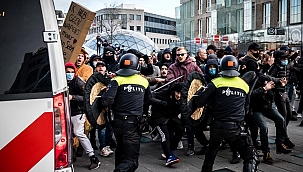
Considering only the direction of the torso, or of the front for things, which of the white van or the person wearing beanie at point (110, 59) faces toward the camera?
the person wearing beanie

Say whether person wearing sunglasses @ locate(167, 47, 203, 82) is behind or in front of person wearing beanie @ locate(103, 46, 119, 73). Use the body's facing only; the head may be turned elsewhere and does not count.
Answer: in front

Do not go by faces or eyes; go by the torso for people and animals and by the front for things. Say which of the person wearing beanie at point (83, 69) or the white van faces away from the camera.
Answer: the white van

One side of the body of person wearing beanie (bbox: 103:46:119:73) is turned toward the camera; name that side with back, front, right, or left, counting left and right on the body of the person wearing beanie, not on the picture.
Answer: front

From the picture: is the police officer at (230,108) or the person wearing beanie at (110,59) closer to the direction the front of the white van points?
the person wearing beanie

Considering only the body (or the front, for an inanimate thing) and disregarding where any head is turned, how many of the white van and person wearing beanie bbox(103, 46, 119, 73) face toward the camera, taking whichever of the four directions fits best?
1

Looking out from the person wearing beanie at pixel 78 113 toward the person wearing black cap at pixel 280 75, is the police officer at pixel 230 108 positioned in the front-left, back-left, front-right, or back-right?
front-right

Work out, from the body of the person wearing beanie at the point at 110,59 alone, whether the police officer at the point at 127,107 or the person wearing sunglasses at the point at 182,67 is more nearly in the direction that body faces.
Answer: the police officer

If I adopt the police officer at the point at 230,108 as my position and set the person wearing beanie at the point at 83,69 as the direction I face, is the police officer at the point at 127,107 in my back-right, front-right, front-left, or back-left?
front-left

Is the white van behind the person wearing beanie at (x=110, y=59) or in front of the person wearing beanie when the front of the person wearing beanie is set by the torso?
in front

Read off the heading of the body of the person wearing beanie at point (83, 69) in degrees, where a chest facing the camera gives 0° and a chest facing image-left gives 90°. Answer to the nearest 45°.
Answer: approximately 45°

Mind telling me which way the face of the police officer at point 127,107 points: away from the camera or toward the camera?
away from the camera

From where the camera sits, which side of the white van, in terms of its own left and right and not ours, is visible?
back

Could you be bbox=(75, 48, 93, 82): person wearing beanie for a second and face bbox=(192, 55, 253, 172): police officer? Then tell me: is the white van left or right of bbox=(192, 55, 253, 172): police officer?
right

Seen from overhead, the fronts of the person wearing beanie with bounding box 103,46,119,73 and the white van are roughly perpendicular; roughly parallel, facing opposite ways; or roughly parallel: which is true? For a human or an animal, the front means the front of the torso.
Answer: roughly parallel, facing opposite ways

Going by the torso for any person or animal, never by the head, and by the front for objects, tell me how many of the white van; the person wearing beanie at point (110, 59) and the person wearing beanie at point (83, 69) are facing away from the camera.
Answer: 1

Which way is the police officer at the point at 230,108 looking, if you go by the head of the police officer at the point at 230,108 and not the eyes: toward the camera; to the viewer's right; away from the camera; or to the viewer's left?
away from the camera

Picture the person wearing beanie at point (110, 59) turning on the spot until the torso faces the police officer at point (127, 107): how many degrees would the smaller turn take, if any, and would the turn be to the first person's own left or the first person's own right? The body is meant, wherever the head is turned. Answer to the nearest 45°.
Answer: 0° — they already face them

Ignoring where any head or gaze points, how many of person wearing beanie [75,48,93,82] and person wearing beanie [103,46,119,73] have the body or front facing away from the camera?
0
